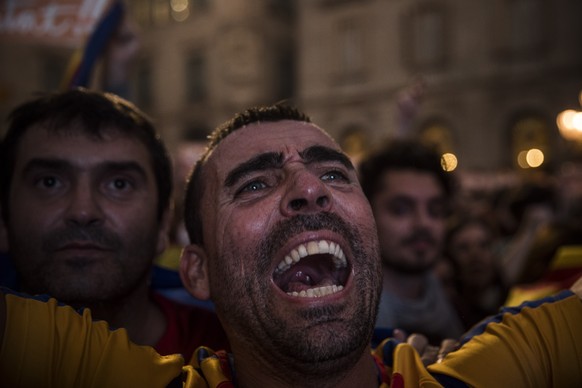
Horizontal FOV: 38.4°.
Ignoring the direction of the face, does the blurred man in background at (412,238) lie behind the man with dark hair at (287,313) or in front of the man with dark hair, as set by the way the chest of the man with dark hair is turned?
behind

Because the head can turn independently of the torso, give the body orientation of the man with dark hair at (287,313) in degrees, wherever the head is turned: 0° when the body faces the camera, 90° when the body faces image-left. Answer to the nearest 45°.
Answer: approximately 0°

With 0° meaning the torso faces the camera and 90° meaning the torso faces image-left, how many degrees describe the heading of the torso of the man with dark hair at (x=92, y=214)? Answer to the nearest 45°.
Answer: approximately 0°

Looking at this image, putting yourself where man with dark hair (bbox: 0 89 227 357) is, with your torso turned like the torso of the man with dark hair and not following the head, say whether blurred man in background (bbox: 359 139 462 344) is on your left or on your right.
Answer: on your left

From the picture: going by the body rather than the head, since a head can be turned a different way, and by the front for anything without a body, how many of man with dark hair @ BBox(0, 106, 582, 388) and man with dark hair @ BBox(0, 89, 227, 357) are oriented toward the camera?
2

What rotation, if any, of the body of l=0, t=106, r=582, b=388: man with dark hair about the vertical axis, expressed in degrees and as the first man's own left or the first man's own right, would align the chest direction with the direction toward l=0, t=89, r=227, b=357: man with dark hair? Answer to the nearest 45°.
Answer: approximately 135° to the first man's own right

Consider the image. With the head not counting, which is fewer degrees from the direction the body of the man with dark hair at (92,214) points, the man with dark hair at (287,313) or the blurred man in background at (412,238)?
the man with dark hair
